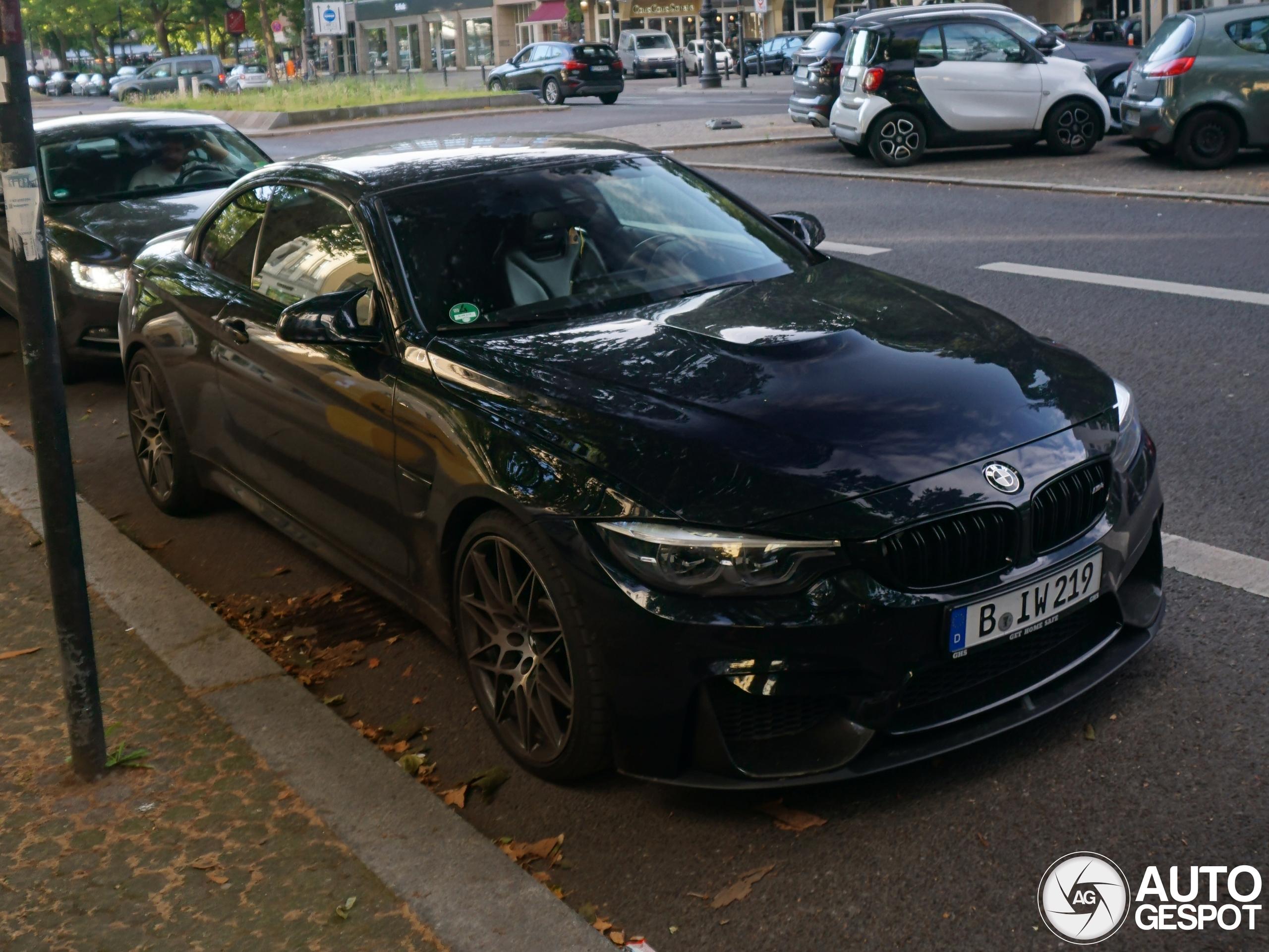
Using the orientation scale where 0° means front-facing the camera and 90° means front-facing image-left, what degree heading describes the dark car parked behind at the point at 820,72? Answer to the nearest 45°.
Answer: approximately 225°

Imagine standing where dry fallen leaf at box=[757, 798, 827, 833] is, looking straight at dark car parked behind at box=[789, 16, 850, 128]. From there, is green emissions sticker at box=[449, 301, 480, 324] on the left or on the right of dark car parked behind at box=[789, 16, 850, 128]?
left

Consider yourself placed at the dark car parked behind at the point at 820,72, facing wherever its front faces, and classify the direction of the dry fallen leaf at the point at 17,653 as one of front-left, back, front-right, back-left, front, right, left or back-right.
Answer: back-right

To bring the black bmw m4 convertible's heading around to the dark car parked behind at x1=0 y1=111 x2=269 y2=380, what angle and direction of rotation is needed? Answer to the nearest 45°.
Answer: approximately 180°

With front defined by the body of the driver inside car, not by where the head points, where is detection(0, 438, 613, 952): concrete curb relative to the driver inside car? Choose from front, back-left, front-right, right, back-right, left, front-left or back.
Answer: front-right

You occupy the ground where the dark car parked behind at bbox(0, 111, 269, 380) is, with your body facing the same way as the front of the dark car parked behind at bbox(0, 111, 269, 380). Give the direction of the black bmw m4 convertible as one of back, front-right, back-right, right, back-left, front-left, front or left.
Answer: front-right

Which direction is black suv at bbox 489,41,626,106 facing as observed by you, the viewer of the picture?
facing away from the viewer and to the left of the viewer

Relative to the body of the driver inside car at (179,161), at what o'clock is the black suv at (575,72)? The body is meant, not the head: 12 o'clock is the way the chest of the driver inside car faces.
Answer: The black suv is roughly at 8 o'clock from the driver inside car.

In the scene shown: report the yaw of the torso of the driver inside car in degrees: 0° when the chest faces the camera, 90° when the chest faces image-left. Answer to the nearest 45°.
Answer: approximately 315°

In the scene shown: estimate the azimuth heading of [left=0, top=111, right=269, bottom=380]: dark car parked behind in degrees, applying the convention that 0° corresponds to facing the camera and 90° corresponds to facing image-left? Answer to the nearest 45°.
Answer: approximately 315°
